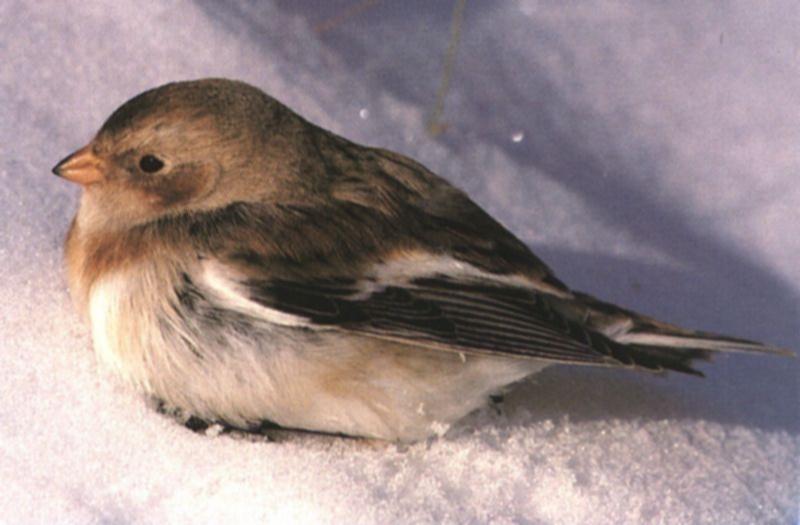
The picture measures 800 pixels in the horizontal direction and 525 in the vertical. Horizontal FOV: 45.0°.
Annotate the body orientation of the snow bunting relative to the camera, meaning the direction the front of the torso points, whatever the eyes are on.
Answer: to the viewer's left
